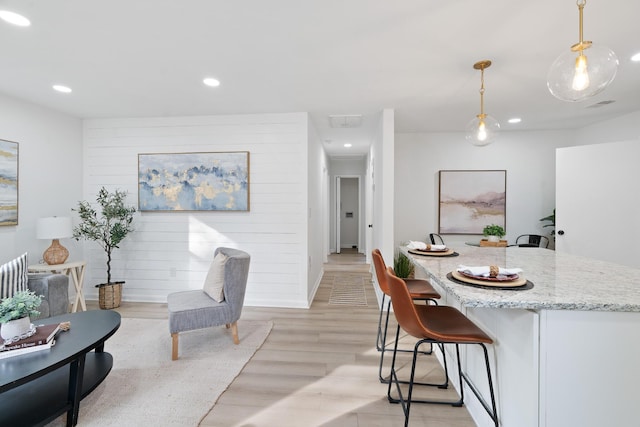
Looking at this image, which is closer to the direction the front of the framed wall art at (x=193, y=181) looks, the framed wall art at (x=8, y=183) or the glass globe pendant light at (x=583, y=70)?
the glass globe pendant light

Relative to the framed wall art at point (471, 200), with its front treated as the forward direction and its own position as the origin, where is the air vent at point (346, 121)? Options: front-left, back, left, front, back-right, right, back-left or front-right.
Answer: front-right

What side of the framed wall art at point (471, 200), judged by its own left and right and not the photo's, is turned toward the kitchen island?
front

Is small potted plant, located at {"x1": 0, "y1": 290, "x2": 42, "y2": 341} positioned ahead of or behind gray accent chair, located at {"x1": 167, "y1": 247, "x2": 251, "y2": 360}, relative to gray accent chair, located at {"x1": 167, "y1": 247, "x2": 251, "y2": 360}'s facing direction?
ahead

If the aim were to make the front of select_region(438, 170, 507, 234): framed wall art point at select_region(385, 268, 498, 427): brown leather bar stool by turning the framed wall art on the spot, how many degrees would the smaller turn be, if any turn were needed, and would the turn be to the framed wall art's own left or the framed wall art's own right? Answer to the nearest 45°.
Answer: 0° — it already faces it

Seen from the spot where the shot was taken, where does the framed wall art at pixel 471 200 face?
facing the viewer

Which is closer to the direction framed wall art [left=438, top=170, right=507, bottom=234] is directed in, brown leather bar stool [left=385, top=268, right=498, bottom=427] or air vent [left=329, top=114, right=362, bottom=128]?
the brown leather bar stool

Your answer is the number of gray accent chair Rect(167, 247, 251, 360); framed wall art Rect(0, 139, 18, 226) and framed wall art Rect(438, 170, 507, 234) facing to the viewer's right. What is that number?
1

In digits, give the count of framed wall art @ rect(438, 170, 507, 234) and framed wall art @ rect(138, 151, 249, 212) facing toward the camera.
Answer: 2

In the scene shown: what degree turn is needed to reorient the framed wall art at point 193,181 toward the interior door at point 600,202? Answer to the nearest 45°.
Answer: approximately 45° to its left

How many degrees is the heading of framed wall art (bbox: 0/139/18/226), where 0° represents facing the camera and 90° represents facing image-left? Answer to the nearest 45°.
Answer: approximately 270°

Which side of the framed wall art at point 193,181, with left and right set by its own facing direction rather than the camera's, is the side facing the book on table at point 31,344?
front
